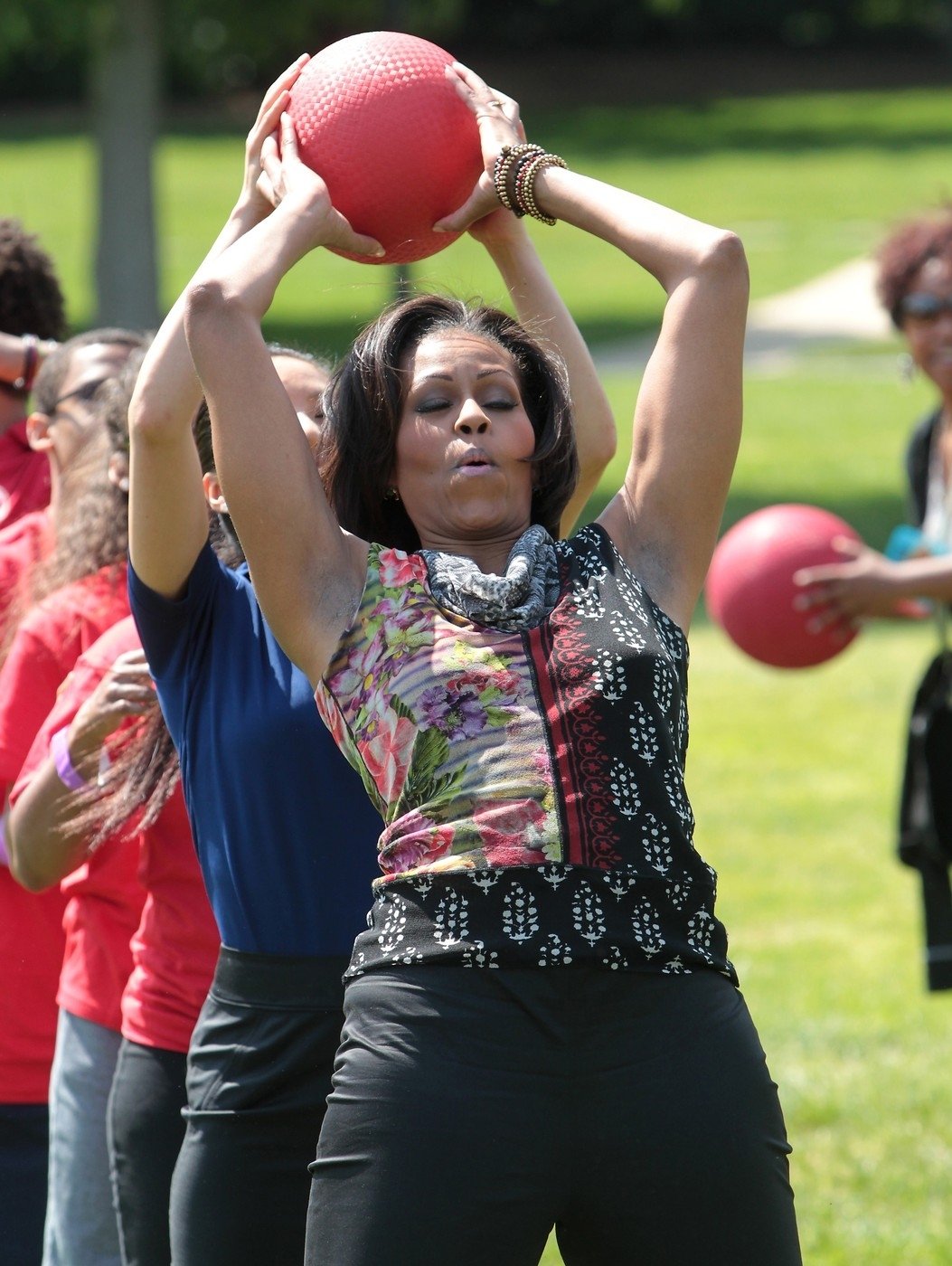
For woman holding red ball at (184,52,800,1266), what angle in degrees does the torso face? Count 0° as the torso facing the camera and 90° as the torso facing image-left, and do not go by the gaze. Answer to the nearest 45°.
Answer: approximately 0°

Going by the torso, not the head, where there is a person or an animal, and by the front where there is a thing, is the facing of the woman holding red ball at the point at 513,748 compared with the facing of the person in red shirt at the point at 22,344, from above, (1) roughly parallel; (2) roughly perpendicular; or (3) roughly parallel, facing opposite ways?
roughly perpendicular

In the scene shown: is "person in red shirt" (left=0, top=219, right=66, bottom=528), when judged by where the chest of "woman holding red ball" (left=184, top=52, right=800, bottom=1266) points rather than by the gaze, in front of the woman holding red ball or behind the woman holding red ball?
behind

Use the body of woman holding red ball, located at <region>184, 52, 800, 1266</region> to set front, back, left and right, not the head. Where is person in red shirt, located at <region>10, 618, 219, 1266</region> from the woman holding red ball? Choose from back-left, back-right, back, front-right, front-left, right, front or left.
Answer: back-right
